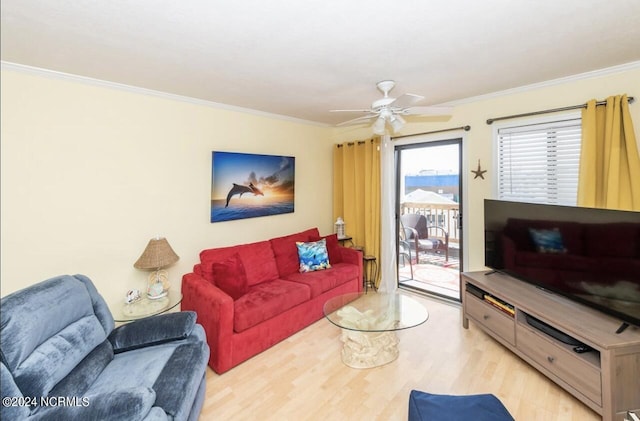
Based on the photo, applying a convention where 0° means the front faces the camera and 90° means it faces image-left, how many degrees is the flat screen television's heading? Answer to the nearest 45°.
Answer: approximately 45°

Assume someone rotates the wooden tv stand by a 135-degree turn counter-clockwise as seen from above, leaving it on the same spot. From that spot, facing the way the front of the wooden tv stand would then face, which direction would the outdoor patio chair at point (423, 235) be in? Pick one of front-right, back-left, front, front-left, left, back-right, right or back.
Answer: back-left

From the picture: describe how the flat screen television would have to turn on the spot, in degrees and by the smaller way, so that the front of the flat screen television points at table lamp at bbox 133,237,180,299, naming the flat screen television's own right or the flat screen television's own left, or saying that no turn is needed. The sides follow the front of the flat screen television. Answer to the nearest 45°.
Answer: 0° — it already faces it

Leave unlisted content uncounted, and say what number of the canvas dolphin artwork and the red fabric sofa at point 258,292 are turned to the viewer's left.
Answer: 0

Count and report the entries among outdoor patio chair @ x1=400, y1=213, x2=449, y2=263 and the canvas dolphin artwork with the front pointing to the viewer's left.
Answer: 0

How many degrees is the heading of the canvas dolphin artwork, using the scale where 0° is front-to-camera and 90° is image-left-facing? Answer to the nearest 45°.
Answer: approximately 315°

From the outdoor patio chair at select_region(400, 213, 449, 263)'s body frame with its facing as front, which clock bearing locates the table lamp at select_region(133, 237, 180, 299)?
The table lamp is roughly at 3 o'clock from the outdoor patio chair.

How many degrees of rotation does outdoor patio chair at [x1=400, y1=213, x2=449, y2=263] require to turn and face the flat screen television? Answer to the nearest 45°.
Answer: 0° — it already faces it

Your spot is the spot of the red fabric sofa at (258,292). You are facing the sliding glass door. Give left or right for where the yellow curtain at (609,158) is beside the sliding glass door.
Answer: right

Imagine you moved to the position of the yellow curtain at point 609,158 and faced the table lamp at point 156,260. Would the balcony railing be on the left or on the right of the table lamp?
right

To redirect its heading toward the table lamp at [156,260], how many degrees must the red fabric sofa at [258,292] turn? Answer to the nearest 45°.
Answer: approximately 135° to its right
